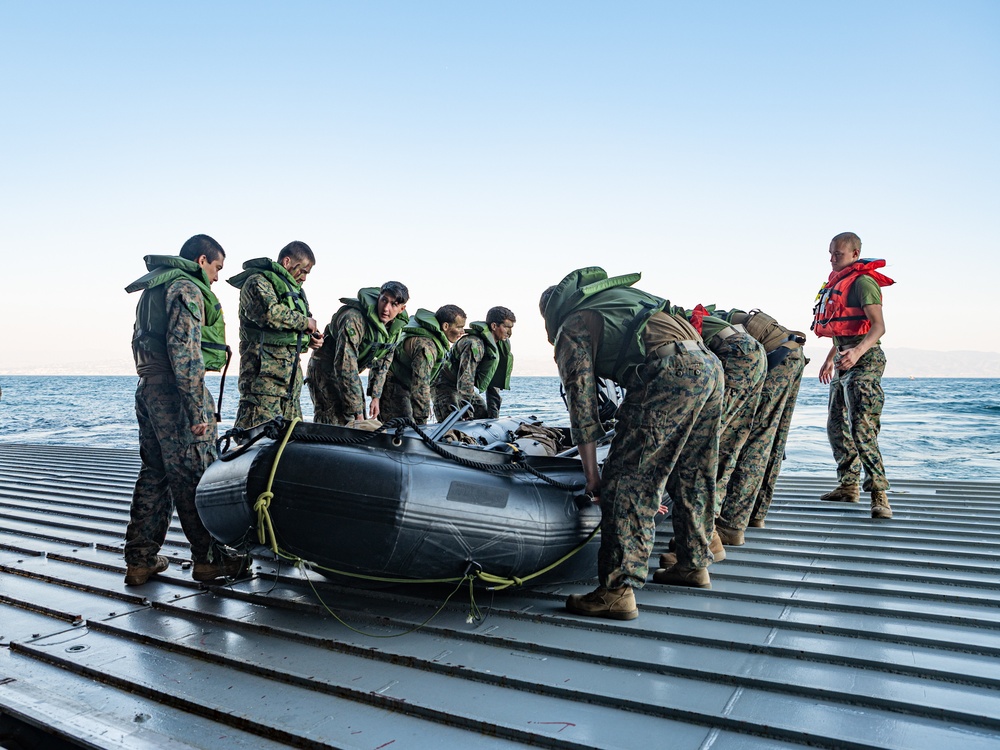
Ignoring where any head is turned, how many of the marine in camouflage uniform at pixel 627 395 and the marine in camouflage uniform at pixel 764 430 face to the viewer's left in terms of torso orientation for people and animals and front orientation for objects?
2

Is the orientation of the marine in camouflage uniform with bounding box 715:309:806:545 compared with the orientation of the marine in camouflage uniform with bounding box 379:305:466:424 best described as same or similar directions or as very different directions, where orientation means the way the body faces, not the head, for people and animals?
very different directions

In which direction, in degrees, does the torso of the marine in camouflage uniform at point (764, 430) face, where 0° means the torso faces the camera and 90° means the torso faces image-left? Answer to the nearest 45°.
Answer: approximately 90°

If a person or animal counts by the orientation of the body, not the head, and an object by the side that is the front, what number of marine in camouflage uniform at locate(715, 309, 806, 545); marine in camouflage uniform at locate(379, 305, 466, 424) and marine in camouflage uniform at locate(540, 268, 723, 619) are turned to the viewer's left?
2

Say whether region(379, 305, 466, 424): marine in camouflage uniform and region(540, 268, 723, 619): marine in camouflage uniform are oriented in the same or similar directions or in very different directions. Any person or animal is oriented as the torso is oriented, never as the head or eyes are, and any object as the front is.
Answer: very different directions

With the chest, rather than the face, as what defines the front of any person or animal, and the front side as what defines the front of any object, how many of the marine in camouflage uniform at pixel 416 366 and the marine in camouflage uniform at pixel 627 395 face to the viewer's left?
1

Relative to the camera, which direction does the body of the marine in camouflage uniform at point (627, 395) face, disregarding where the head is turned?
to the viewer's left

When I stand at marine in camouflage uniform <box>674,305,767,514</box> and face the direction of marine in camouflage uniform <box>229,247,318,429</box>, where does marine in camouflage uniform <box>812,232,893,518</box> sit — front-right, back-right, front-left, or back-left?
back-right

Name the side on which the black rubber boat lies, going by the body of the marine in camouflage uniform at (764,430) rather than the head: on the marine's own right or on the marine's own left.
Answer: on the marine's own left

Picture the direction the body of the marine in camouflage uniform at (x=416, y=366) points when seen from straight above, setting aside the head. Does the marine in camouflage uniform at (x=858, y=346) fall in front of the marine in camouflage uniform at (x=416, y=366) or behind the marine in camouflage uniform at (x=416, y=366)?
in front
